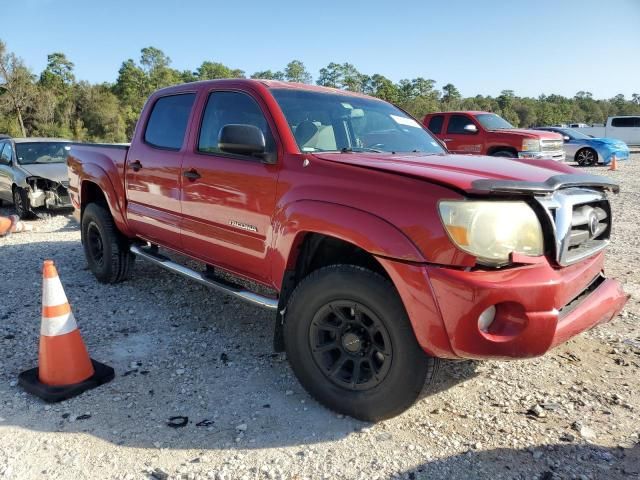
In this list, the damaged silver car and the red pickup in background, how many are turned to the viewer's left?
0

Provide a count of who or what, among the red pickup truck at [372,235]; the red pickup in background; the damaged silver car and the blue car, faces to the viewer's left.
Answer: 0

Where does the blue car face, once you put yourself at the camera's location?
facing the viewer and to the right of the viewer

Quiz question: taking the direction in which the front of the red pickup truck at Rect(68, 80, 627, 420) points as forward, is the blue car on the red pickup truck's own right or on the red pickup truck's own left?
on the red pickup truck's own left

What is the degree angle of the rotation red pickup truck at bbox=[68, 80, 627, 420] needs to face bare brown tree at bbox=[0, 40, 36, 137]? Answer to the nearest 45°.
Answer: approximately 180°

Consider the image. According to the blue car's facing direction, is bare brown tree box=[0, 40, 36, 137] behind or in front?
behind

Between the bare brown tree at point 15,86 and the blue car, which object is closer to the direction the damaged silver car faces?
the blue car

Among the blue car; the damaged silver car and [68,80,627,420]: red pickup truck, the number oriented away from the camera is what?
0

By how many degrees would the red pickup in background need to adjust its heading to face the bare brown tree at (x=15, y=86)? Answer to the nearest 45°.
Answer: approximately 180°

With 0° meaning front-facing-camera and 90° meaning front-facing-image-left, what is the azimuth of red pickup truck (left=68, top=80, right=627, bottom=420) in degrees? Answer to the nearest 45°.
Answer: approximately 315°

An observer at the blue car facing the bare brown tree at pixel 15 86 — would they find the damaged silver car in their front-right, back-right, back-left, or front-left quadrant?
front-left

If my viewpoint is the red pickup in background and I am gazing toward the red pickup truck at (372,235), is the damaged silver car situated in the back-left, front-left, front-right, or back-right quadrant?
front-right

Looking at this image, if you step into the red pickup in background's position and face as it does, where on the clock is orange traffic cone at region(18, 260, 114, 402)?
The orange traffic cone is roughly at 2 o'clock from the red pickup in background.

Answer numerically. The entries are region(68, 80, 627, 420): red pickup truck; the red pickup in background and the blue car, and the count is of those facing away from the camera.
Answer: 0
